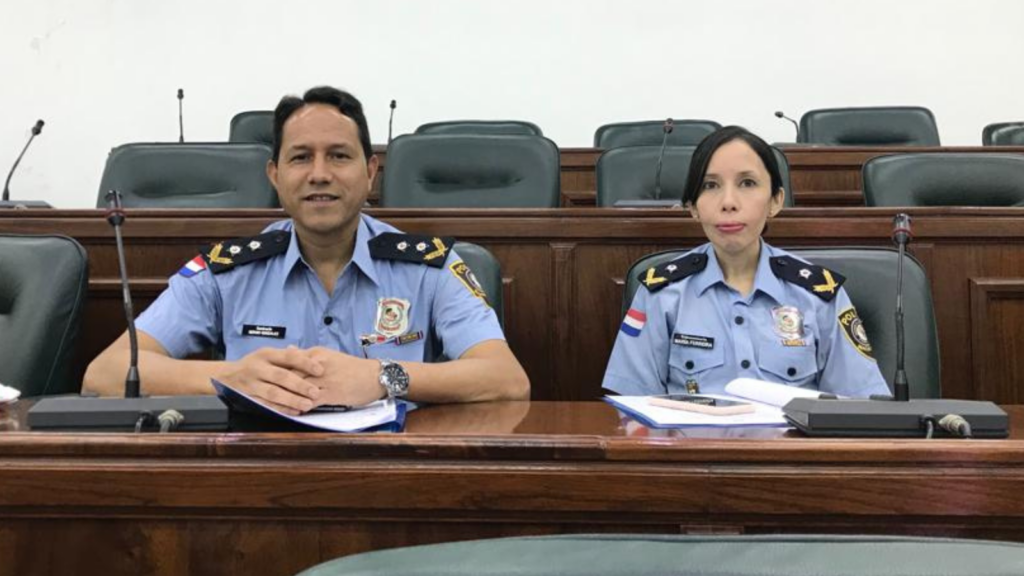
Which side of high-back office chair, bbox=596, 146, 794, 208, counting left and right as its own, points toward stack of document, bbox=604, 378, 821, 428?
front

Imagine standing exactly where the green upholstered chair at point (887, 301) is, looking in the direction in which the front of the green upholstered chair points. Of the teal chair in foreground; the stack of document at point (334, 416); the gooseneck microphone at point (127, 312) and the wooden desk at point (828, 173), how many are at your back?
1

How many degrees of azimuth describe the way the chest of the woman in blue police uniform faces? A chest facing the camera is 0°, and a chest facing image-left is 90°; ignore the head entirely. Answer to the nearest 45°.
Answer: approximately 0°

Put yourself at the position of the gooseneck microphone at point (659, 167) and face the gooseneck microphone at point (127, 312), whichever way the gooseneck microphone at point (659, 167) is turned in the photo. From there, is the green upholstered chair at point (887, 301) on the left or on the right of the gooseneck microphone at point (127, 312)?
left

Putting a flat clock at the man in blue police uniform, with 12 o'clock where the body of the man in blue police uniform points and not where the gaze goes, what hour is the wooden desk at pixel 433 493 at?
The wooden desk is roughly at 12 o'clock from the man in blue police uniform.

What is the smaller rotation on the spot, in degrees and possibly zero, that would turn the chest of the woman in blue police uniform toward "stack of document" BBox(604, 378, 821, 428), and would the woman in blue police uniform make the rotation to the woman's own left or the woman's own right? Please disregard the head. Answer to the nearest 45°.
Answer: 0° — they already face it

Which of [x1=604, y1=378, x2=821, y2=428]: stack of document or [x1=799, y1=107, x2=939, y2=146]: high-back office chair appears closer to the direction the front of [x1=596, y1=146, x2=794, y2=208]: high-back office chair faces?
the stack of document

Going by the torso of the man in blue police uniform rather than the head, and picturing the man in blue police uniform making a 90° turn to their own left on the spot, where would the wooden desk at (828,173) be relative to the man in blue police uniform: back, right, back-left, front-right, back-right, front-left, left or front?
front-left

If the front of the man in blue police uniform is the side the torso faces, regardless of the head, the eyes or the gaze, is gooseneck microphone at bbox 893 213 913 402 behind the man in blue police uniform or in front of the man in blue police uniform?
in front

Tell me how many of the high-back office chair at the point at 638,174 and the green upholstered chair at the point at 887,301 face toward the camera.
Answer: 2
